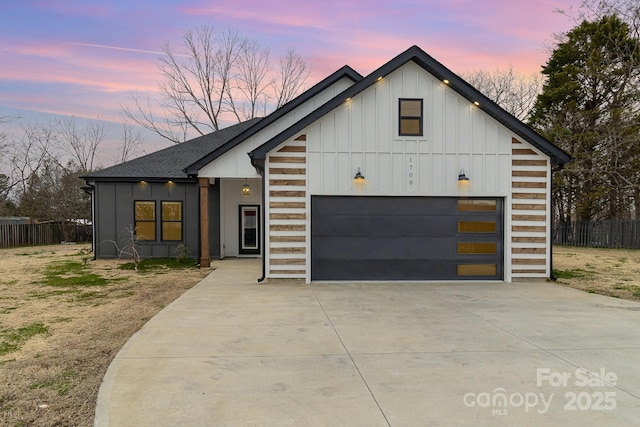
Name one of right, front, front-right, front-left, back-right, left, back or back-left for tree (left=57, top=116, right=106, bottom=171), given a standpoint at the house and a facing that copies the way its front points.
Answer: back-right

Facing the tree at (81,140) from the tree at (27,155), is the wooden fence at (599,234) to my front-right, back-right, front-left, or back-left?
front-right

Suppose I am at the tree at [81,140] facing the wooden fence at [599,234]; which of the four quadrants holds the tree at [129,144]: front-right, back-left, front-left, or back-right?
front-left

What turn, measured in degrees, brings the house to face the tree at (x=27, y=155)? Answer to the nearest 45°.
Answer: approximately 135° to its right

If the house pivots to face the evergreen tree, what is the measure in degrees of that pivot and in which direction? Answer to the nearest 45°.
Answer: approximately 135° to its left

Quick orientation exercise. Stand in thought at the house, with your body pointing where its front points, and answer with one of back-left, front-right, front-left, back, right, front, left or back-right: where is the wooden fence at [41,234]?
back-right

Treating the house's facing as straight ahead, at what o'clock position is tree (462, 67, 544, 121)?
The tree is roughly at 7 o'clock from the house.

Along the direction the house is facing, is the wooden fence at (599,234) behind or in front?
behind

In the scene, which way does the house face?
toward the camera

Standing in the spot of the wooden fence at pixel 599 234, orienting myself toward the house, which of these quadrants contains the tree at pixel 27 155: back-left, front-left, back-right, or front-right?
front-right

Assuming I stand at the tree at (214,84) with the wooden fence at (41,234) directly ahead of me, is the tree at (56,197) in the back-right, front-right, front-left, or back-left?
front-right

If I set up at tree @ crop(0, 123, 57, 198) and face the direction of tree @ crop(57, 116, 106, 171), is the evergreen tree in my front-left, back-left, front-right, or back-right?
front-right

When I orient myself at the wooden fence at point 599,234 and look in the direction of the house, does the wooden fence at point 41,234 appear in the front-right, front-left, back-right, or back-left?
front-right

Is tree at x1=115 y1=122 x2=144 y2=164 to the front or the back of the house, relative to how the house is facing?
to the back
